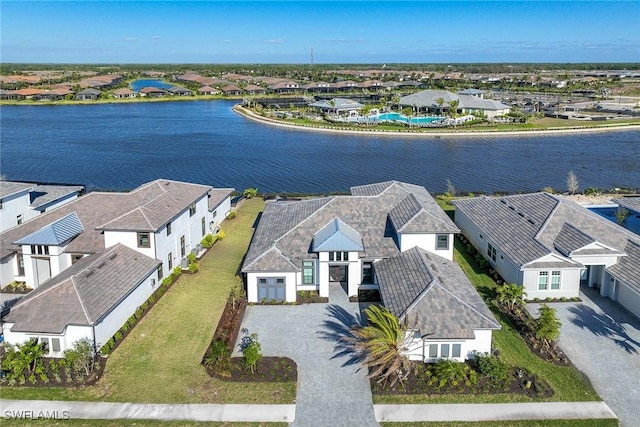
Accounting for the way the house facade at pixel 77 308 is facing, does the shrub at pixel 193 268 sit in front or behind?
behind

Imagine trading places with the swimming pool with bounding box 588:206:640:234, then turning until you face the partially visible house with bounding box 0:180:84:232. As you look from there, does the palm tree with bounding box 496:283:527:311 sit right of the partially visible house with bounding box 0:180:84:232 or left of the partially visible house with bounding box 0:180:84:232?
left

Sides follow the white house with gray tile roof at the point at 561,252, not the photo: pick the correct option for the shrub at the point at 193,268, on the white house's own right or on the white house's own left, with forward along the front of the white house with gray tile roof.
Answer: on the white house's own right

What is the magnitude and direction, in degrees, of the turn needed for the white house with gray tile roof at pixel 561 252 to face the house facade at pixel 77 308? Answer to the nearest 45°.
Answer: approximately 90° to its right

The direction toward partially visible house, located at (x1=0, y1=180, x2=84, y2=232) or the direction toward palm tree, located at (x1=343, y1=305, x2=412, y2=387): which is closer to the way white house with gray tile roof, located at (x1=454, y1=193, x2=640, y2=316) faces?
the palm tree

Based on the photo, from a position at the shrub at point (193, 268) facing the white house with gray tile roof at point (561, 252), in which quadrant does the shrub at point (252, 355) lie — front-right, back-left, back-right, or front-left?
front-right

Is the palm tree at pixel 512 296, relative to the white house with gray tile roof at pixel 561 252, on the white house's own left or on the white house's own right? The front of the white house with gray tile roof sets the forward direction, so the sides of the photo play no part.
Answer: on the white house's own right

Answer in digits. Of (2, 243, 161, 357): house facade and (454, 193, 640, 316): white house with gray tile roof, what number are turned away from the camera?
0

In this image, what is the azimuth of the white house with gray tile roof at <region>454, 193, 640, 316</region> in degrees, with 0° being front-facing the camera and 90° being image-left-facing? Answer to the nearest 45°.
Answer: approximately 315°

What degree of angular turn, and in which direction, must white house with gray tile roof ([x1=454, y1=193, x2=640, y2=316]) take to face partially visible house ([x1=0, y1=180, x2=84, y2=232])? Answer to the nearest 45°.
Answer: approximately 135° to its right

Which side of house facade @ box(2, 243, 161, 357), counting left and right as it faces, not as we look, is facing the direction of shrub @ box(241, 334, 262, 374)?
left
